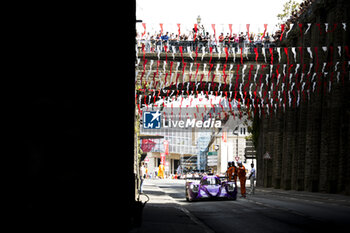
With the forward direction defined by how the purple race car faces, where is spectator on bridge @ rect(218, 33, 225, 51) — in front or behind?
behind

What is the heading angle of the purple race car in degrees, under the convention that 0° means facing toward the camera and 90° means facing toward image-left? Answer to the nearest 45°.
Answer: approximately 0°

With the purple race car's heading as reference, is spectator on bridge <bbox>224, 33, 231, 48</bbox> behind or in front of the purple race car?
behind
